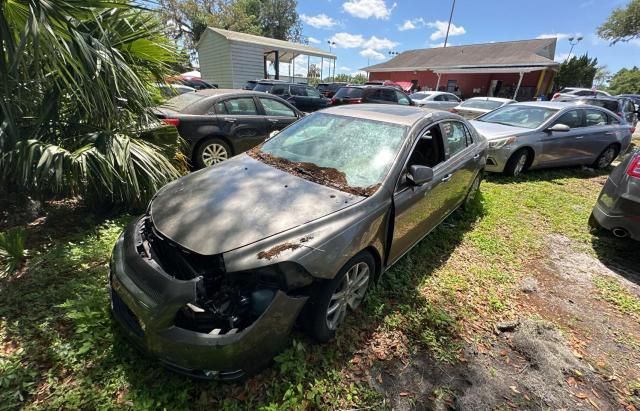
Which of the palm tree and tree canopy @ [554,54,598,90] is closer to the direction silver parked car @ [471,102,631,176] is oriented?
the palm tree

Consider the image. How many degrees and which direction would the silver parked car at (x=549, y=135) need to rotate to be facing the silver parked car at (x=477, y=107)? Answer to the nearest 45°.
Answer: approximately 90° to its right

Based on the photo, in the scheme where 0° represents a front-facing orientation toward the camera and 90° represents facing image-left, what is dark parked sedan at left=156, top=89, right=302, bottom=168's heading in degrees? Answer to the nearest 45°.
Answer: approximately 225°

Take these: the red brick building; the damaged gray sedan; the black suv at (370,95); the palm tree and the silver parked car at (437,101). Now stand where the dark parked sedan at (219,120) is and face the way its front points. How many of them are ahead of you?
3

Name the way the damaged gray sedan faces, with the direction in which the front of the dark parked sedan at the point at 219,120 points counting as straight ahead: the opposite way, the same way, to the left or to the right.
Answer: the opposite way

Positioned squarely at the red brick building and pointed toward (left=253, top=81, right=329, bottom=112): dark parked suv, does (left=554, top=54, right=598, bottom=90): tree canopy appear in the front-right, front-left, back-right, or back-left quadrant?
back-left

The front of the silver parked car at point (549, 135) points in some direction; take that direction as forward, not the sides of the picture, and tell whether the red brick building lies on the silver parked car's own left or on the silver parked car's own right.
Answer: on the silver parked car's own right

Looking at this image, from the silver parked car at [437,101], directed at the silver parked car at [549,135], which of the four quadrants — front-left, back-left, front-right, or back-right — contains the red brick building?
back-left

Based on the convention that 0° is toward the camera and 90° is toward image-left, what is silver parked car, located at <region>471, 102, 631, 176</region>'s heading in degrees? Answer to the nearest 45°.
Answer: approximately 45°

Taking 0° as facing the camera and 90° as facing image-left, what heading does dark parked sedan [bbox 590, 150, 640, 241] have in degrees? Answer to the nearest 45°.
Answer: approximately 225°

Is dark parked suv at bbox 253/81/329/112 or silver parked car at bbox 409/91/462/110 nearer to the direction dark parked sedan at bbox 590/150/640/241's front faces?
the silver parked car

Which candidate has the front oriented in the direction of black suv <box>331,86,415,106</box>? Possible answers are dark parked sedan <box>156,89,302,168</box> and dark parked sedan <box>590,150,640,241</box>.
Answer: dark parked sedan <box>156,89,302,168</box>

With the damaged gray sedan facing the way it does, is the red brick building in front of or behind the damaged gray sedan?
behind

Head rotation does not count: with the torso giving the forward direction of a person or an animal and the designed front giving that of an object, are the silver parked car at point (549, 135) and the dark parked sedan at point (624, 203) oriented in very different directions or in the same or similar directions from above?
very different directions

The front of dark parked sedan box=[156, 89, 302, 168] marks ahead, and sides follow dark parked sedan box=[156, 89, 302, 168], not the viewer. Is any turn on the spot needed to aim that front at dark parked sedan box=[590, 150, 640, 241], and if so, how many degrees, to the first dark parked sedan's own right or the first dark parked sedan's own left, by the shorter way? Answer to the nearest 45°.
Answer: approximately 90° to the first dark parked sedan's own right
